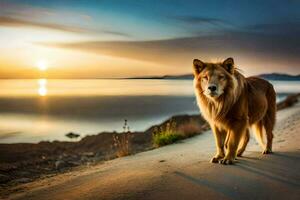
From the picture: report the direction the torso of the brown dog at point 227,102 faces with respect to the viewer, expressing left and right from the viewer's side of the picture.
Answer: facing the viewer and to the left of the viewer
